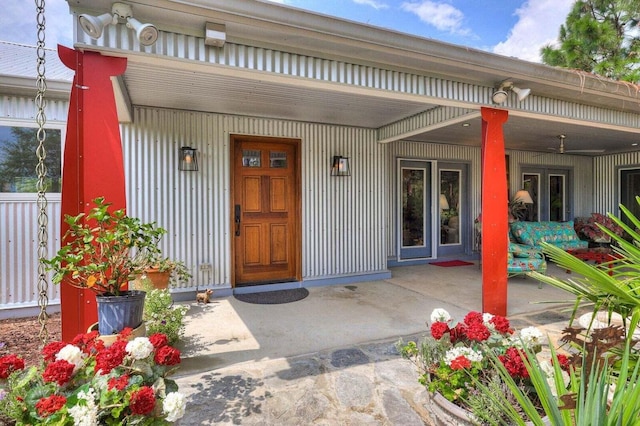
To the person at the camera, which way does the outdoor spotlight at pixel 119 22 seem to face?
facing the viewer

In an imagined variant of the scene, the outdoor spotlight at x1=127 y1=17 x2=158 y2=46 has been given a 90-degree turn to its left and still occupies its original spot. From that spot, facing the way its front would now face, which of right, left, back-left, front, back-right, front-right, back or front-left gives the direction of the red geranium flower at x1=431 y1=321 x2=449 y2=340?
right

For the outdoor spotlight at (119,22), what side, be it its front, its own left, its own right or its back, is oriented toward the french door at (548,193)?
left

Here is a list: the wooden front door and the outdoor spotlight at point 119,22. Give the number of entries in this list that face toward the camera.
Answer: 2

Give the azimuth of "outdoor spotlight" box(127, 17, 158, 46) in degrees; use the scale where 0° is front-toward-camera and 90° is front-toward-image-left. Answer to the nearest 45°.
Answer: approximately 315°

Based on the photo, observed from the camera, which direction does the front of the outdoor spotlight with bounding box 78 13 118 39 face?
facing the viewer and to the left of the viewer

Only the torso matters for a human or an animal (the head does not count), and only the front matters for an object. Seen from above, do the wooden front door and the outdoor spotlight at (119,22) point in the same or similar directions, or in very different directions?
same or similar directions

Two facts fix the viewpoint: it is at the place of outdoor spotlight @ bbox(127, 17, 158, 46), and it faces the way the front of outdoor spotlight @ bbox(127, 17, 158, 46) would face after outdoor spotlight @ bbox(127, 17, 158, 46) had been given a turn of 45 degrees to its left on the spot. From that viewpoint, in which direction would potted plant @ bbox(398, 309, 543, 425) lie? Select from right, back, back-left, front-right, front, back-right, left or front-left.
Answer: front-right

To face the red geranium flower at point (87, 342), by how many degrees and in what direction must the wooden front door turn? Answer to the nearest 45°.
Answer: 0° — it already faces it

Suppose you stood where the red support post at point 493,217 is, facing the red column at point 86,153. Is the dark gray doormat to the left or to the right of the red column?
right

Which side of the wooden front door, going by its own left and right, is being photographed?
front

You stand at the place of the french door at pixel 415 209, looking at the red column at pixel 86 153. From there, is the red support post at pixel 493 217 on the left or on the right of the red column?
left

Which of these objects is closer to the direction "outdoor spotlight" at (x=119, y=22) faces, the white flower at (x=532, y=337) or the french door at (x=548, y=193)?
the white flower

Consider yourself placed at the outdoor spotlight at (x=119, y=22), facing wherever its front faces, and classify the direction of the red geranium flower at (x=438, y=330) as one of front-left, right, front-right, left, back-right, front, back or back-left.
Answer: front-left

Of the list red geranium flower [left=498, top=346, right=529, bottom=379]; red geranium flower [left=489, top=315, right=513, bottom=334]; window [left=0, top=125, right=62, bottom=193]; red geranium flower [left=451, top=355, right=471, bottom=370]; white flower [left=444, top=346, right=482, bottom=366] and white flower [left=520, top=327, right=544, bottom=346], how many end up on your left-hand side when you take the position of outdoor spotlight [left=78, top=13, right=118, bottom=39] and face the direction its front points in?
5

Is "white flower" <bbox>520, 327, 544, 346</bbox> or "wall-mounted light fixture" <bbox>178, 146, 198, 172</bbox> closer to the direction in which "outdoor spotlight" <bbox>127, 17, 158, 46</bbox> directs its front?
the white flower
